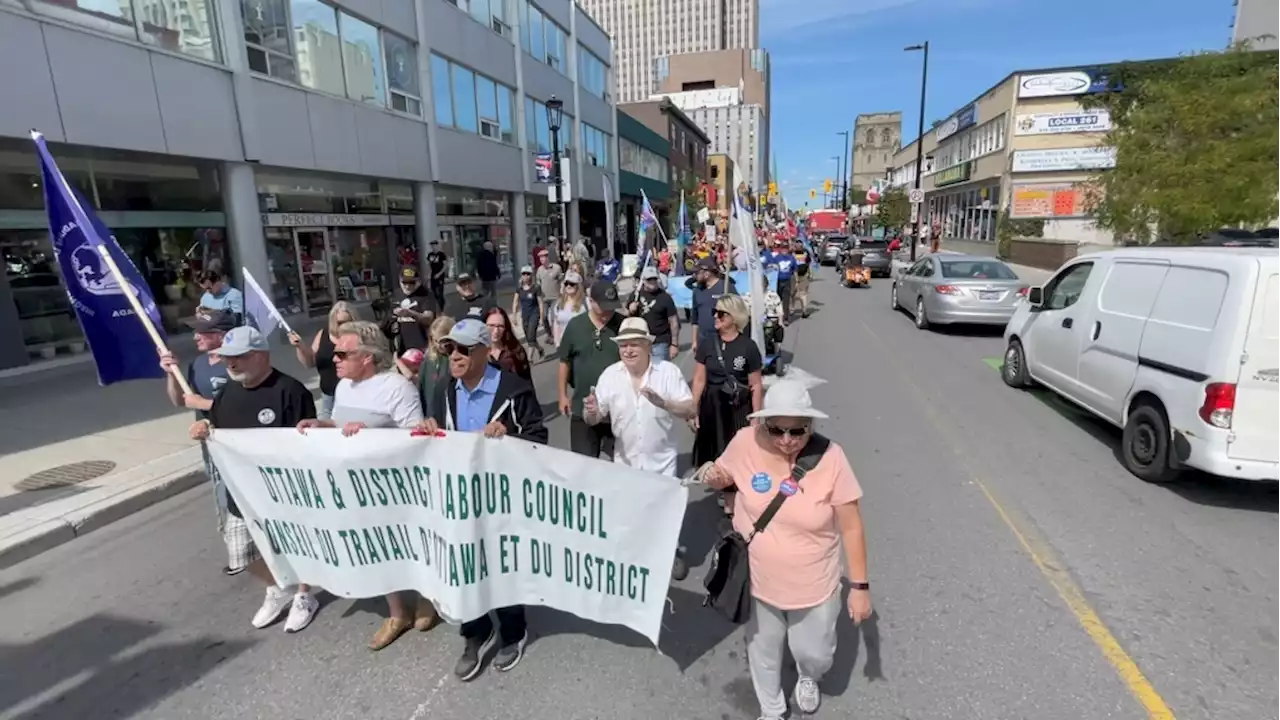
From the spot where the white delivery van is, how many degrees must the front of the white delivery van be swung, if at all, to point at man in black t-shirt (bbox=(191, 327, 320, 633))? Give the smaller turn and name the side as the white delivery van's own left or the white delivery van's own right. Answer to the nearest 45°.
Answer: approximately 90° to the white delivery van's own left

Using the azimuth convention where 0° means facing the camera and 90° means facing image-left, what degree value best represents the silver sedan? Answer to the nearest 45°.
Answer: approximately 135°

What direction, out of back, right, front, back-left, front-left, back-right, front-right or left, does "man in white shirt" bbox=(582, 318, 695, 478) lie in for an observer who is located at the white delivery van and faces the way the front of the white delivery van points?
left

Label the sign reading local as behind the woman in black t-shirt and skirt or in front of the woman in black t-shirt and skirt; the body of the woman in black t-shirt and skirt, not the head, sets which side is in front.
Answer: behind

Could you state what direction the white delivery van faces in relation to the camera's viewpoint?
facing away from the viewer and to the left of the viewer

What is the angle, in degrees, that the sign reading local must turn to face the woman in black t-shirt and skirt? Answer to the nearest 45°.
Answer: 0° — it already faces them

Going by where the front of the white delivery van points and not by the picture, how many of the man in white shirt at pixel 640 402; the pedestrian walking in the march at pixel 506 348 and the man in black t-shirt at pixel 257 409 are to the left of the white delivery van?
3

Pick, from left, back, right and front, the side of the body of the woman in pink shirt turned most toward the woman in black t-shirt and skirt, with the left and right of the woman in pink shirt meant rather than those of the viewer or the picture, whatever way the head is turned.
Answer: back

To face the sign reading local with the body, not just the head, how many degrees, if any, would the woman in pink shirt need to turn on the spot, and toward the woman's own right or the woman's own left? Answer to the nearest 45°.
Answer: approximately 180°

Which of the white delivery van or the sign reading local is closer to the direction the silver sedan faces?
the sign reading local

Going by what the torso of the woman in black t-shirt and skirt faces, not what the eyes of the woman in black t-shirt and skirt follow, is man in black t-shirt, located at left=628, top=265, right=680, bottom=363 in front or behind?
behind

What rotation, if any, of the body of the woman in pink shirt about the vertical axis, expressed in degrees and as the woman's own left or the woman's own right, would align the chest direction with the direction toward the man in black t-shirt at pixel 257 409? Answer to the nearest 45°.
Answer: approximately 90° to the woman's own right

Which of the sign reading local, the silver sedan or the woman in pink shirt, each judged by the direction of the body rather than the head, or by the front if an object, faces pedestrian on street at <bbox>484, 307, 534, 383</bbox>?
the sign reading local
